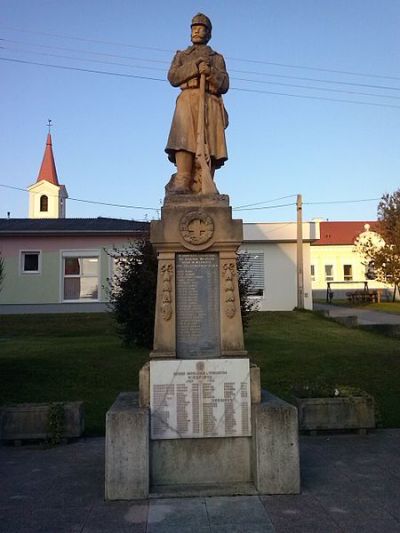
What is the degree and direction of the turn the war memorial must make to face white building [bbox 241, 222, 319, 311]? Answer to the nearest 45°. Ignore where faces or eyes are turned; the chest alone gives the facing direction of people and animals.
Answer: approximately 180°

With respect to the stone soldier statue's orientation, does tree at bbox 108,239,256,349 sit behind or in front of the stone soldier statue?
behind

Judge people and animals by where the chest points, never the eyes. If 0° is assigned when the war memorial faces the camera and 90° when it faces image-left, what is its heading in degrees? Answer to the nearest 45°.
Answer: approximately 0°

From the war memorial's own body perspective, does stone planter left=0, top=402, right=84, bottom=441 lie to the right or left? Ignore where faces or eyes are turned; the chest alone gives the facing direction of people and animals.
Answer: on its right
